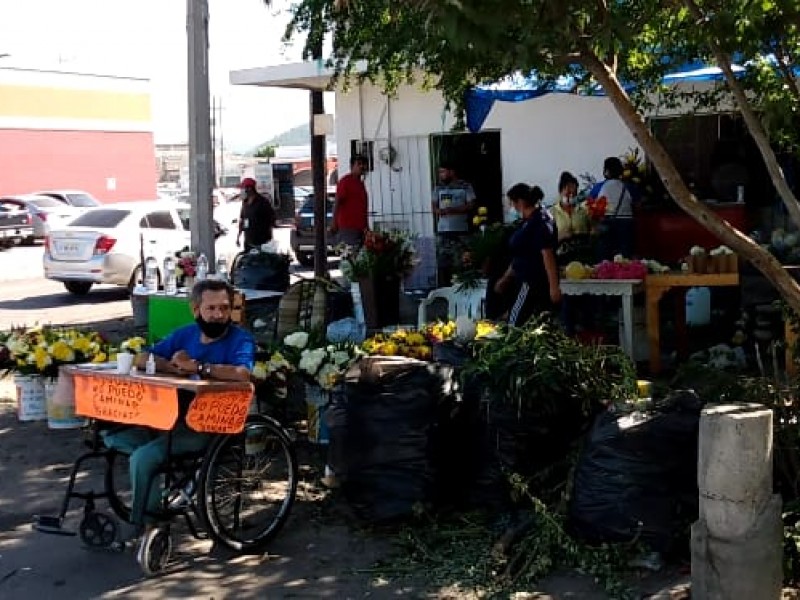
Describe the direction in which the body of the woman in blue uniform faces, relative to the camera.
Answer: to the viewer's left

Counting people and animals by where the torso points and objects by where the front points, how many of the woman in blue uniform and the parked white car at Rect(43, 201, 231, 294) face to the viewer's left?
1

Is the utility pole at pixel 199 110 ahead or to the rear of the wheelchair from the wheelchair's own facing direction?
to the rear

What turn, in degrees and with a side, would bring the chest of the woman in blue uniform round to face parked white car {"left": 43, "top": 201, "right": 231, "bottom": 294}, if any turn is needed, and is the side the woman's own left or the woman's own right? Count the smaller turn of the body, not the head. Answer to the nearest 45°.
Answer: approximately 45° to the woman's own right

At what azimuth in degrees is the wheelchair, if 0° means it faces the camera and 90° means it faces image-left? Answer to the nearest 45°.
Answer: approximately 45°

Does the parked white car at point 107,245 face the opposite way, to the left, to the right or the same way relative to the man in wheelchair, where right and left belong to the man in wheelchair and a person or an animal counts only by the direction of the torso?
the opposite way

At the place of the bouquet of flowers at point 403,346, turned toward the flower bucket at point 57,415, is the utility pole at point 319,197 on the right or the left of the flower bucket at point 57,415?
right

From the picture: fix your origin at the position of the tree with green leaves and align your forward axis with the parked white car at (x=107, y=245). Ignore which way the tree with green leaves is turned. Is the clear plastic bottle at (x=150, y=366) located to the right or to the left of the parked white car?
left

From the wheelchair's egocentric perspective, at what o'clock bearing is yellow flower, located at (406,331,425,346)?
The yellow flower is roughly at 6 o'clock from the wheelchair.

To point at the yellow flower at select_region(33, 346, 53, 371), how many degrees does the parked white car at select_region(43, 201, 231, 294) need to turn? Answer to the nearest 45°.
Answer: approximately 135° to its right
